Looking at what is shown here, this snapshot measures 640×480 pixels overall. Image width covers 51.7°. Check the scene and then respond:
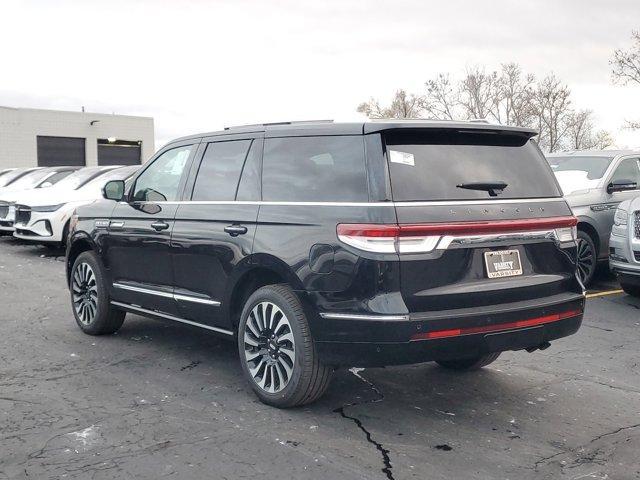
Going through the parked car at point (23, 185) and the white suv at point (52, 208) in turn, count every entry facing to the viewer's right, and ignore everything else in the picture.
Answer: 0

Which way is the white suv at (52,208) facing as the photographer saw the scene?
facing the viewer and to the left of the viewer

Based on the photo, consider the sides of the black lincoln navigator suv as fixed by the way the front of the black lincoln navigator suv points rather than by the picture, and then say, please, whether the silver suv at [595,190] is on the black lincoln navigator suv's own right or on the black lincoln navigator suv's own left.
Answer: on the black lincoln navigator suv's own right

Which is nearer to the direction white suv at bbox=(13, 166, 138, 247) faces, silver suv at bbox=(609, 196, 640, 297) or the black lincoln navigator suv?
the black lincoln navigator suv

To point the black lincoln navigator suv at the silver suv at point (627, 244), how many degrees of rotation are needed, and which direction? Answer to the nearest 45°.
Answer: approximately 90° to its right

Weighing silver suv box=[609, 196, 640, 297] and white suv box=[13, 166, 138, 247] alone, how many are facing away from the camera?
0

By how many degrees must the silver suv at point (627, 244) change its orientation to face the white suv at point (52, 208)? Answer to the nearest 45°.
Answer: approximately 45° to its right

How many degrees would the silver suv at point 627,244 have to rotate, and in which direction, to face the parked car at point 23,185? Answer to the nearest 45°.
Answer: approximately 45° to its right

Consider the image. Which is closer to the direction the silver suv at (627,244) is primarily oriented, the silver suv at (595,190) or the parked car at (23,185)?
the parked car

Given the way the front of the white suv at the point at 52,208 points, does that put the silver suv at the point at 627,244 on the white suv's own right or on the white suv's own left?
on the white suv's own left

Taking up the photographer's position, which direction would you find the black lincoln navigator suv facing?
facing away from the viewer and to the left of the viewer
